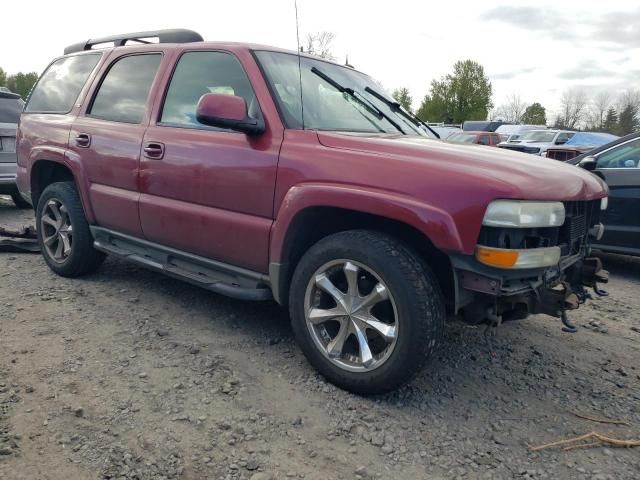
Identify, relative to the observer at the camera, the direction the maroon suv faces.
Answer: facing the viewer and to the right of the viewer

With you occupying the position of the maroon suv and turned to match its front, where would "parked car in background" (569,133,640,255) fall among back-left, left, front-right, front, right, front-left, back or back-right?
left

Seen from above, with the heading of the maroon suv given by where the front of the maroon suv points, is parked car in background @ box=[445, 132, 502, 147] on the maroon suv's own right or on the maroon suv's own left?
on the maroon suv's own left

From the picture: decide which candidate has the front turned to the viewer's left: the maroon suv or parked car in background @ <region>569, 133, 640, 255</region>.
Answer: the parked car in background

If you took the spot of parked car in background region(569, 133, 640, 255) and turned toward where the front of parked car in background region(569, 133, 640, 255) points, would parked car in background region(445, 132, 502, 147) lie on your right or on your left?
on your right

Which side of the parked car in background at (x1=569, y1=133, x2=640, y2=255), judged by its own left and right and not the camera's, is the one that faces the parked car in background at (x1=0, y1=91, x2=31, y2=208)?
front

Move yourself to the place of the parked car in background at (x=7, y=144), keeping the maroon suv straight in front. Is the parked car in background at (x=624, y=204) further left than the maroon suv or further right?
left

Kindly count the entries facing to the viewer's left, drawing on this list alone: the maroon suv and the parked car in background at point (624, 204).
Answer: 1

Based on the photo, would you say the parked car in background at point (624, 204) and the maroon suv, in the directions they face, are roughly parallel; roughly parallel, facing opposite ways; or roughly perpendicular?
roughly parallel, facing opposite ways

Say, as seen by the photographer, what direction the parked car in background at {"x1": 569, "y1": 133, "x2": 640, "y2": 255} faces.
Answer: facing to the left of the viewer

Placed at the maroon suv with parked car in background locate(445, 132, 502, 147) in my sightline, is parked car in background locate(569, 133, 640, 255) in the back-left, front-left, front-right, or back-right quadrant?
front-right

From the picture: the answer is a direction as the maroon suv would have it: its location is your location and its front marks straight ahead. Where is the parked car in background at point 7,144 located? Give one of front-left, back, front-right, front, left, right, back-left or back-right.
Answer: back

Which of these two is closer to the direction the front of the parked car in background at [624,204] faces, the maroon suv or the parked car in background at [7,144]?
the parked car in background
